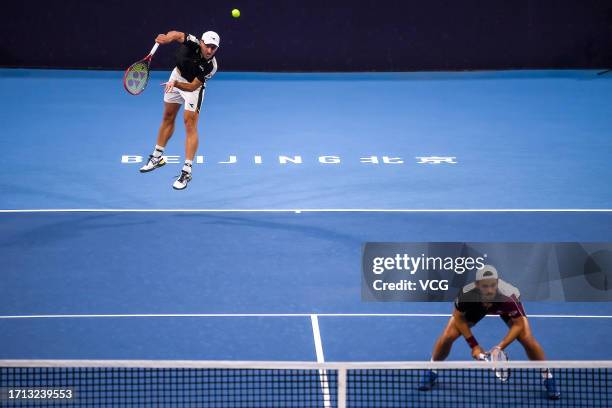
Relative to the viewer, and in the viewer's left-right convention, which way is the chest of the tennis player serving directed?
facing the viewer

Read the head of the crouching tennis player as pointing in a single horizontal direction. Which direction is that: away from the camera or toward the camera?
toward the camera

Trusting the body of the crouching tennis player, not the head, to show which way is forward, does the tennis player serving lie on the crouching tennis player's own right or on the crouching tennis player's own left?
on the crouching tennis player's own right

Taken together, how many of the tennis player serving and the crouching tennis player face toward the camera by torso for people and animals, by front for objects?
2

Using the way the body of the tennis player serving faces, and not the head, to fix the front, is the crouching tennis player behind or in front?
in front

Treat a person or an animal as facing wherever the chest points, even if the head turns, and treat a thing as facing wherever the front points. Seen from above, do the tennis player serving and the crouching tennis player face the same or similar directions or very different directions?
same or similar directions

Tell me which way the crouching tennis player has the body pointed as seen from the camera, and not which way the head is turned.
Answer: toward the camera
